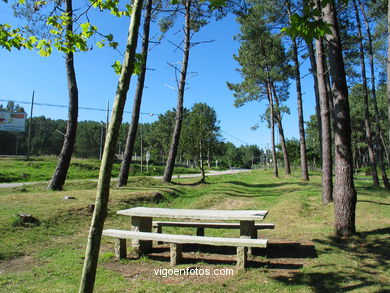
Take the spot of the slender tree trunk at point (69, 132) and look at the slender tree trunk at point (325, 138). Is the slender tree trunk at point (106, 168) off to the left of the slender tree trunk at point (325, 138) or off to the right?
right

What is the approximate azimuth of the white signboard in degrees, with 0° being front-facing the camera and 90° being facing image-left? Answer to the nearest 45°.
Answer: approximately 0°

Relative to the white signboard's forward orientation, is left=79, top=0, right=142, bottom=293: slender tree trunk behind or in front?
in front

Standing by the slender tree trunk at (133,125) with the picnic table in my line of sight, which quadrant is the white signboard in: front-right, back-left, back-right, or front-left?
back-right

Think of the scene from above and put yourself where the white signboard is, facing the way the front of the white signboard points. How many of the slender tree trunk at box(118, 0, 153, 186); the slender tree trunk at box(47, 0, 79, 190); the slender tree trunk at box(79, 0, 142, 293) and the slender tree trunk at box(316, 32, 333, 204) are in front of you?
4

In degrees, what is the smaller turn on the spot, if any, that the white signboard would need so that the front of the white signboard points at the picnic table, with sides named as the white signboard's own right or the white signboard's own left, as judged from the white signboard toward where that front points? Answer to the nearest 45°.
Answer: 0° — it already faces it

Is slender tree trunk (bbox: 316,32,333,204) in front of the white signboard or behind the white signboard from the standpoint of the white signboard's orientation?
in front

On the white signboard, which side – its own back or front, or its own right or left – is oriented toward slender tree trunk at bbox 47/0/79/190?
front

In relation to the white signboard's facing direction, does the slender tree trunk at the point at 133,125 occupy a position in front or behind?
in front
